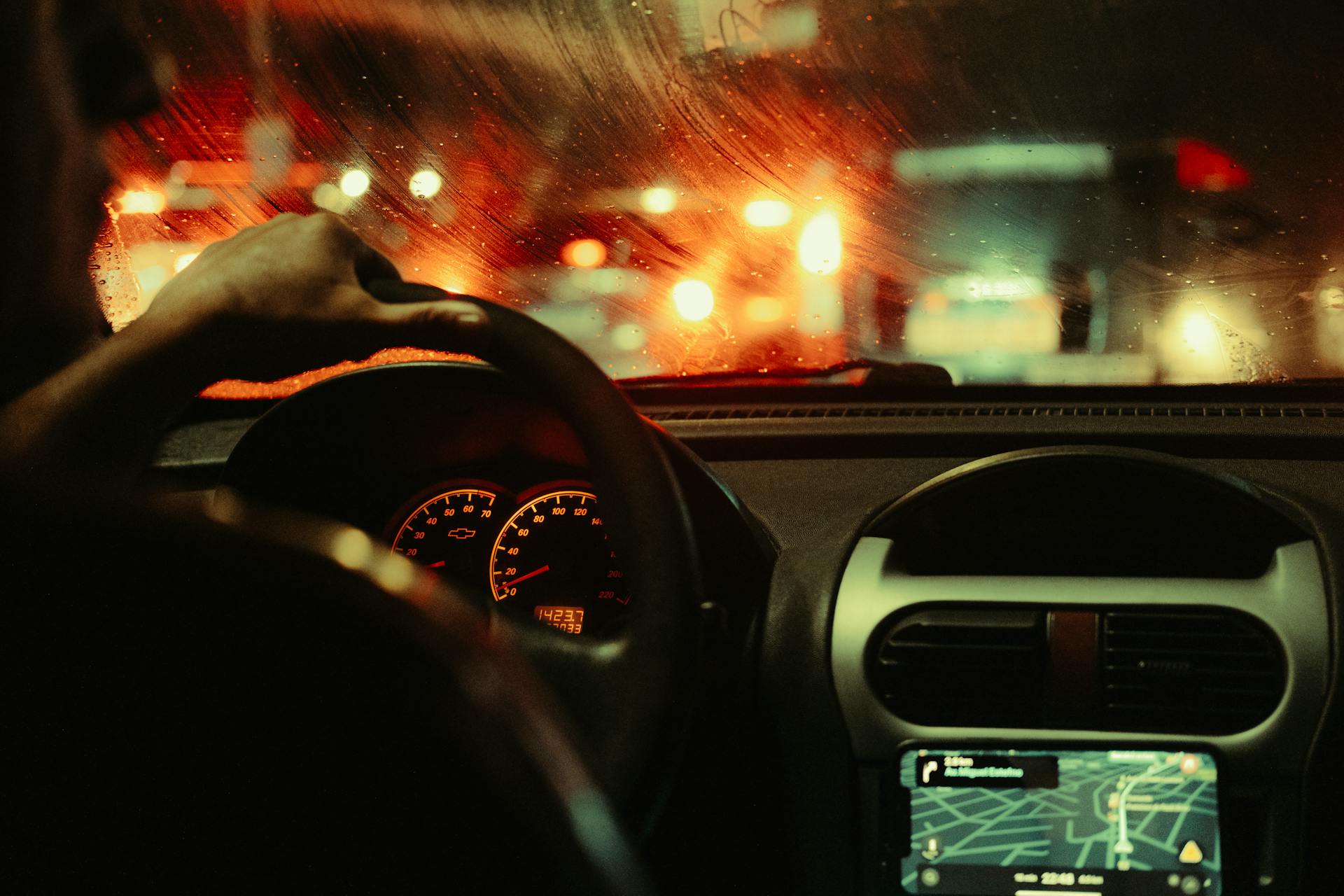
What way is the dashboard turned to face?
toward the camera
